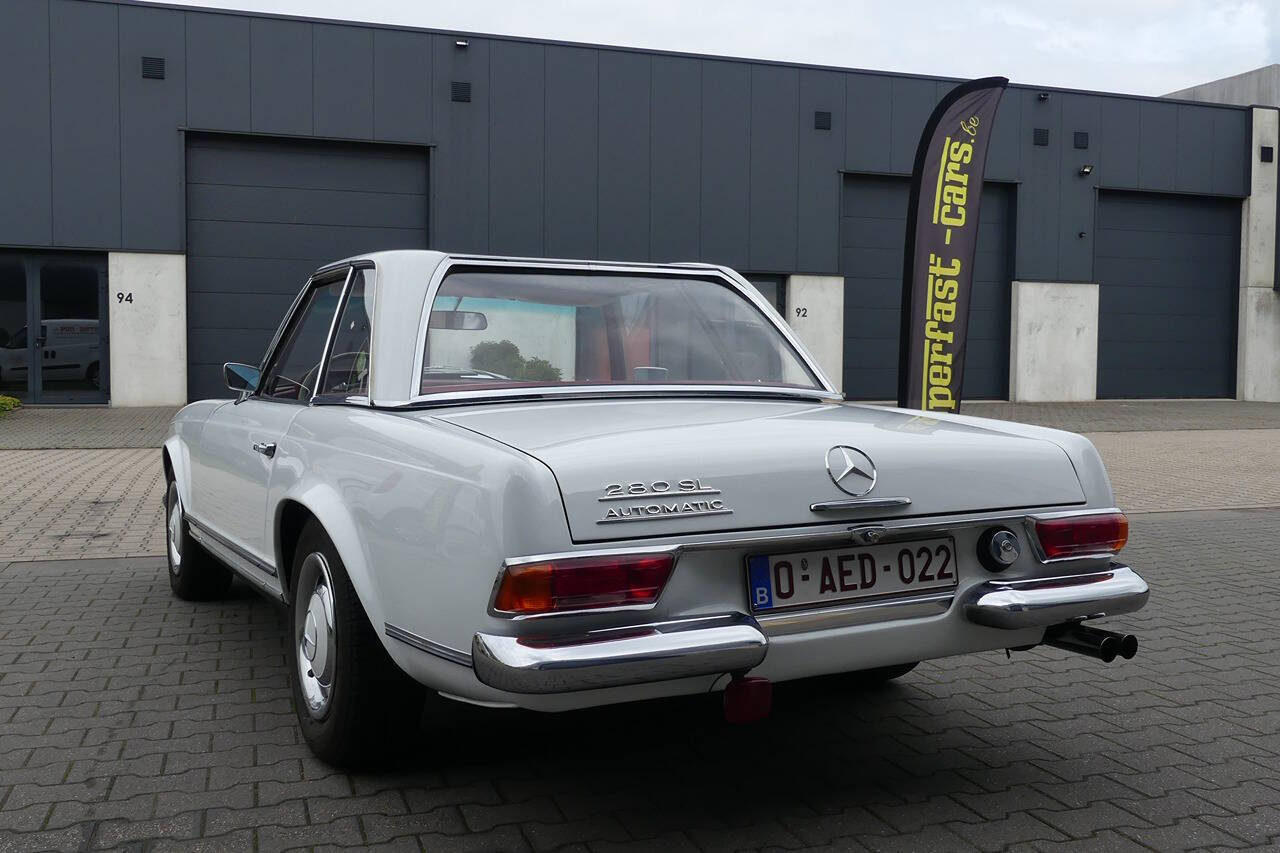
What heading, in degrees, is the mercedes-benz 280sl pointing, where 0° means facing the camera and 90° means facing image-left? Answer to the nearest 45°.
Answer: approximately 135°

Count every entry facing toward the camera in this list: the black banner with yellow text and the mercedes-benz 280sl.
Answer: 1

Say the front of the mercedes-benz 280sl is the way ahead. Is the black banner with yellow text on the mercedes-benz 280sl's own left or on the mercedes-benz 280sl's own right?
on the mercedes-benz 280sl's own right

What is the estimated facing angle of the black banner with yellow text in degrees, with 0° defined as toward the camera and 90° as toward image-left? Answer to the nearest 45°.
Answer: approximately 0°

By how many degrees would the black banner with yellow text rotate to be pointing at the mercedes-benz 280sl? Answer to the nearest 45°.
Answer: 0° — it already faces it
